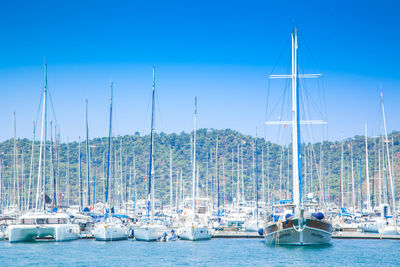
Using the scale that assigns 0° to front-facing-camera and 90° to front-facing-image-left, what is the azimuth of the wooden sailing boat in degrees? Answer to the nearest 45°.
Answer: approximately 0°
